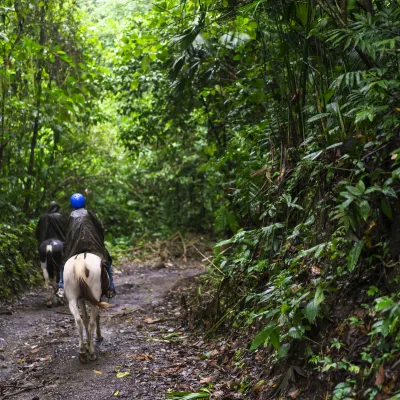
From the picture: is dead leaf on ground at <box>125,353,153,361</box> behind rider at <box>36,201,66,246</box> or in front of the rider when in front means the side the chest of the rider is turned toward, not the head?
behind

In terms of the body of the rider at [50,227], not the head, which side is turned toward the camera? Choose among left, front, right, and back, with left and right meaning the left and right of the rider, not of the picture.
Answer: back

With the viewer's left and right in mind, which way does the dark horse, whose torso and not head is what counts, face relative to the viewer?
facing away from the viewer

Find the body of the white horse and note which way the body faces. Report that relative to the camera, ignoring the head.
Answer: away from the camera

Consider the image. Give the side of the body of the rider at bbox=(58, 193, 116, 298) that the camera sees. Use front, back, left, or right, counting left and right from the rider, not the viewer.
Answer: back
